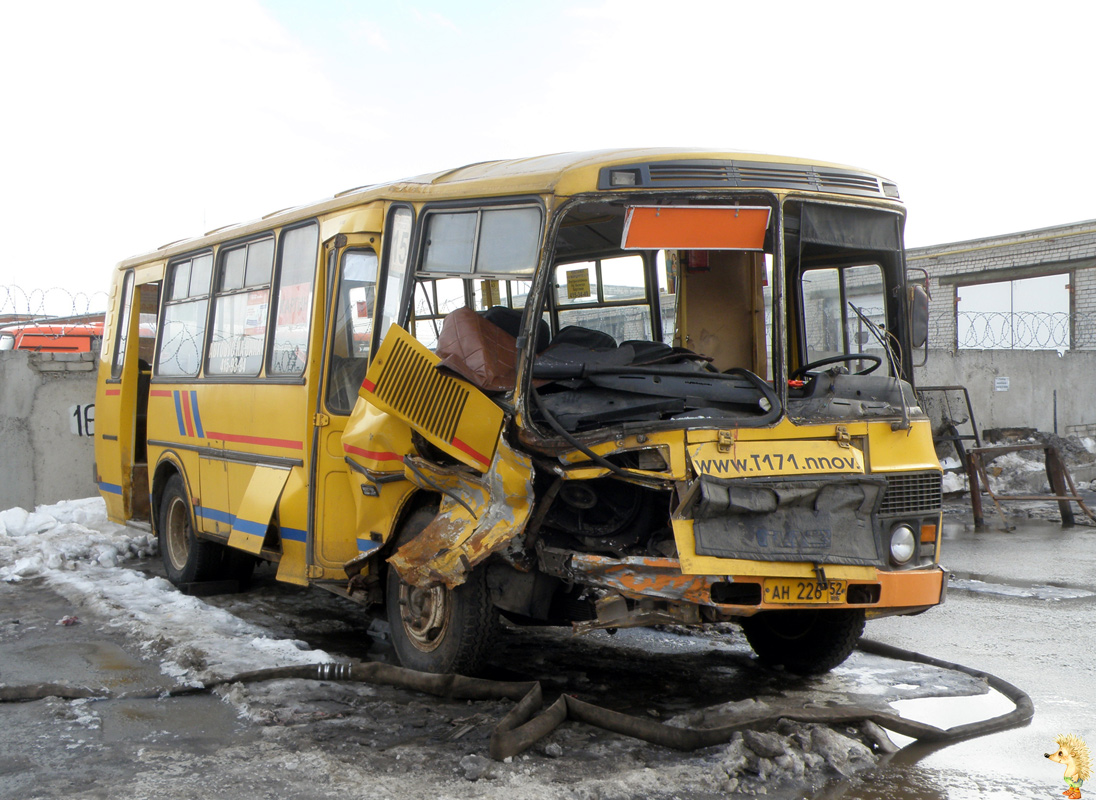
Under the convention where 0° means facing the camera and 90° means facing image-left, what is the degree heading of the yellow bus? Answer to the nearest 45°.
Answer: approximately 315°

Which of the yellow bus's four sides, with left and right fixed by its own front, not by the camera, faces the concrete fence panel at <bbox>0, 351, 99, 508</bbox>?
back

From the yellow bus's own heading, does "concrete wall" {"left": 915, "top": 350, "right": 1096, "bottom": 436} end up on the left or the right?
on its left

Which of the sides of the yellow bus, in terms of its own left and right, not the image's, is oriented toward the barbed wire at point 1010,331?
left
